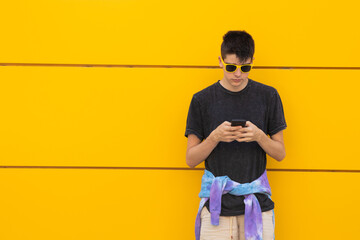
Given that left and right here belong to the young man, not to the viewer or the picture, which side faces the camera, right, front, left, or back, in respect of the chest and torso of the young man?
front
